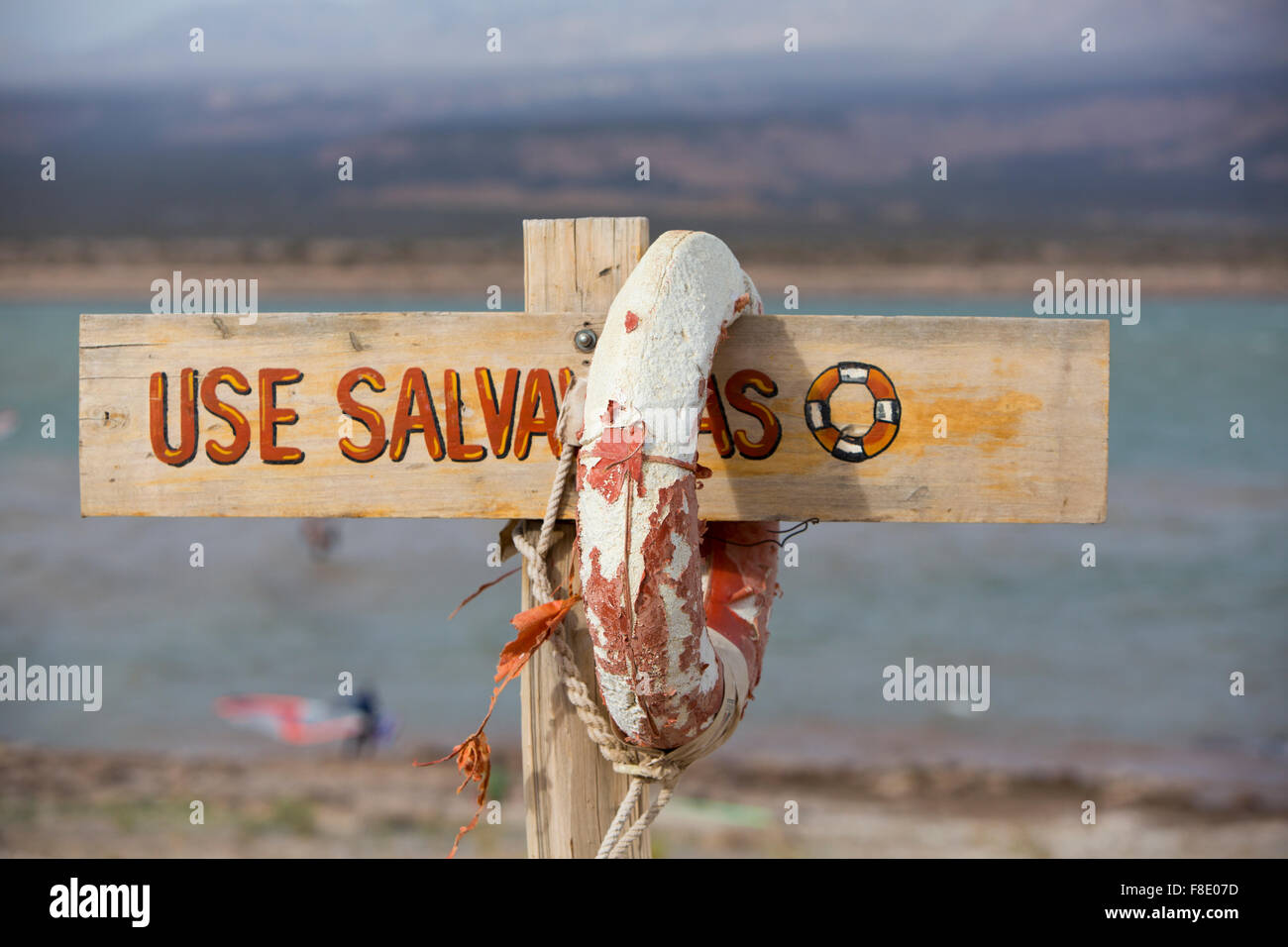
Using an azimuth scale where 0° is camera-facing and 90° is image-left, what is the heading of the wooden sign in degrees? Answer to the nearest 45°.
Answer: approximately 0°
